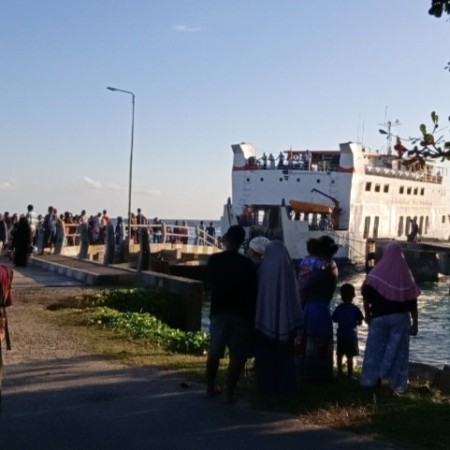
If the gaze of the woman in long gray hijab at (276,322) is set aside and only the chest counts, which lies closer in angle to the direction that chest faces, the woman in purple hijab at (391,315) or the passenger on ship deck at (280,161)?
the passenger on ship deck

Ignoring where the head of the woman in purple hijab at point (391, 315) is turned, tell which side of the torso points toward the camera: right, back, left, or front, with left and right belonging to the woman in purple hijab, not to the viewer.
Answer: back

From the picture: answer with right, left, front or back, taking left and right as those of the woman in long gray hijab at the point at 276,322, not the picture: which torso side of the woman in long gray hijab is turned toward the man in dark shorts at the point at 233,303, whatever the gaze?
left

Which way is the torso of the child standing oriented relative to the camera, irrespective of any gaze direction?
away from the camera

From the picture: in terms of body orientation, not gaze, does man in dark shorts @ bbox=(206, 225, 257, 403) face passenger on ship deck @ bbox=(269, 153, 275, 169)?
yes

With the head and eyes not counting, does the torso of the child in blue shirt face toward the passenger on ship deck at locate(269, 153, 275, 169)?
yes

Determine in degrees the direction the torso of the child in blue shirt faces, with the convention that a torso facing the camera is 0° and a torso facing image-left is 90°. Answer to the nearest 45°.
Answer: approximately 180°

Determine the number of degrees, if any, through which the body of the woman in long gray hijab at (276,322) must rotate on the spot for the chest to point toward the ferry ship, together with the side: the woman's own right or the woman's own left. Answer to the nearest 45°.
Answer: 0° — they already face it

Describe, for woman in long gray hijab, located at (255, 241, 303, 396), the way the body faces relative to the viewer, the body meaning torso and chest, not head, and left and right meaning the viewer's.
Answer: facing away from the viewer
